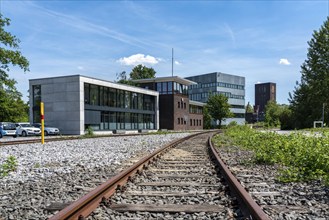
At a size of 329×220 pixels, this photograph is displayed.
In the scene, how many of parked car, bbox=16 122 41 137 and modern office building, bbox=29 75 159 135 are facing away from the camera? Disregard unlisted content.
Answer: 0

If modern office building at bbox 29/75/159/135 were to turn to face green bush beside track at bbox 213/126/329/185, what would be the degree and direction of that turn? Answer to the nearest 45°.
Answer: approximately 45° to its right

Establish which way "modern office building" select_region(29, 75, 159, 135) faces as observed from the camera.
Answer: facing the viewer and to the right of the viewer

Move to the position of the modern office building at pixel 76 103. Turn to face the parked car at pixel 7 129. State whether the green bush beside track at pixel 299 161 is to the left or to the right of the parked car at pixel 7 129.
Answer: left

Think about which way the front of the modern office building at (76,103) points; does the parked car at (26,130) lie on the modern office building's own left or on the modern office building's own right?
on the modern office building's own right

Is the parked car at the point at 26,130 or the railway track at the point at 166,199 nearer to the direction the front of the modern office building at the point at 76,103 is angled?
the railway track

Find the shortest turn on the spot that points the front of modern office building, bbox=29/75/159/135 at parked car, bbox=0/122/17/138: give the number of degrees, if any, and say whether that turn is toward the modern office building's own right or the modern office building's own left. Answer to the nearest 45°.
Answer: approximately 90° to the modern office building's own right
